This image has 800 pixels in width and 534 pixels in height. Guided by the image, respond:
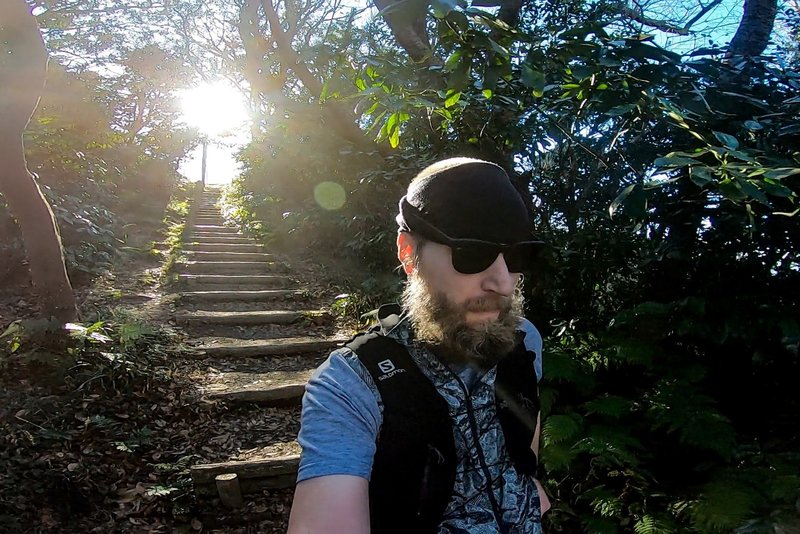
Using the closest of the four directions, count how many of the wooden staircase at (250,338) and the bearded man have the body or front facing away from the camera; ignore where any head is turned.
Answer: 0

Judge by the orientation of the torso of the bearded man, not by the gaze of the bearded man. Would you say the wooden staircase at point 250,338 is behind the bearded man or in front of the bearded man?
behind

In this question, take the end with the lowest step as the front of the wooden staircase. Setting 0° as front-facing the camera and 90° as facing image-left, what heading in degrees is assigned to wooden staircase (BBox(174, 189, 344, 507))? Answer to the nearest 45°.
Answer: approximately 0°

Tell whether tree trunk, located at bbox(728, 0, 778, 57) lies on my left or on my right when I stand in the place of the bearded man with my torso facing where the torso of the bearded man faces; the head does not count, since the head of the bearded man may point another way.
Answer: on my left

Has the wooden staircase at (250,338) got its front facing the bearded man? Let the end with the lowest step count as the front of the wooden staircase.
yes

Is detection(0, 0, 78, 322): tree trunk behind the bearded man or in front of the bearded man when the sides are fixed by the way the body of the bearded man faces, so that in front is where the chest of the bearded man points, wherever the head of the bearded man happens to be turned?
behind

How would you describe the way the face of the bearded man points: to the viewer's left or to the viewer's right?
to the viewer's right
